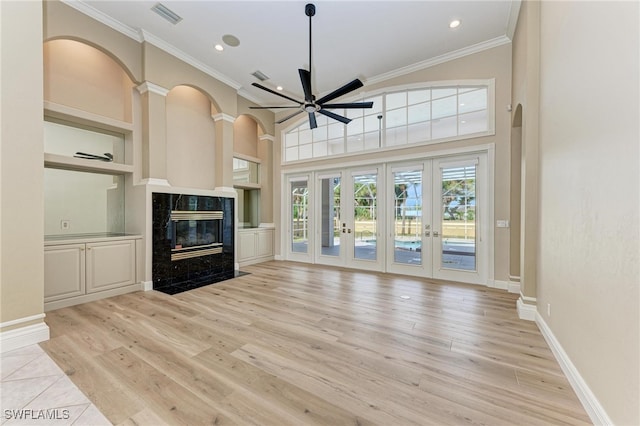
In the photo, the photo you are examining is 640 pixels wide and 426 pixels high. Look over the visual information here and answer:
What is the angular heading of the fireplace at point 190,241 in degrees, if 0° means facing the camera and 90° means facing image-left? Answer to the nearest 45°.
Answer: approximately 315°

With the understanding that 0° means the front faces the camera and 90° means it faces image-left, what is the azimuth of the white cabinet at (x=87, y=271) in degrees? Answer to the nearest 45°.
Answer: approximately 315°

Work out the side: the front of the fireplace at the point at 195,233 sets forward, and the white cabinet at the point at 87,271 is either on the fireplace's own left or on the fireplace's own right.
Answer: on the fireplace's own right

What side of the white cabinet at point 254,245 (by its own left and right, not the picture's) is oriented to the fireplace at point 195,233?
right

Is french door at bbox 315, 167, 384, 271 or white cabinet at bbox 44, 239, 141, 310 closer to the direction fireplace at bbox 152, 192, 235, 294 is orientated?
the french door

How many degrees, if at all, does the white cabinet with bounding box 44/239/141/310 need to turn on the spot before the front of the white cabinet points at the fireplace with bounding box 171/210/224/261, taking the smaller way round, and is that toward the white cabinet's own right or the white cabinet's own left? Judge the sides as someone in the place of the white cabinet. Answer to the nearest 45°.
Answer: approximately 45° to the white cabinet's own left

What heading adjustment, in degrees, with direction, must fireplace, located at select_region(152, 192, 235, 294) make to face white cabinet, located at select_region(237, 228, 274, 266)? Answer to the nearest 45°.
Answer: approximately 90° to its left

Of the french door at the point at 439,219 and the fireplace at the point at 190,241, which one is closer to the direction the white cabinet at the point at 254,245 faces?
the french door

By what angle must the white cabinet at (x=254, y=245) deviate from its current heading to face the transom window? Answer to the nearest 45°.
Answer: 0° — it already faces it

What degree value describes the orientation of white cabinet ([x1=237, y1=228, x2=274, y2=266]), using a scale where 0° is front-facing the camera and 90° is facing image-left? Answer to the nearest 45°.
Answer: approximately 315°

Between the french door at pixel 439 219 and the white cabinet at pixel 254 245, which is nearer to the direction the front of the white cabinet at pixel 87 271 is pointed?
the french door
